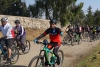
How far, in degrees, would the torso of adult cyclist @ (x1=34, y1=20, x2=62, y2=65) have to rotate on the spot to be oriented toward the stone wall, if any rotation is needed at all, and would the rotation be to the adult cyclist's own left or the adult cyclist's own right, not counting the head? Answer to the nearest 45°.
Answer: approximately 135° to the adult cyclist's own right

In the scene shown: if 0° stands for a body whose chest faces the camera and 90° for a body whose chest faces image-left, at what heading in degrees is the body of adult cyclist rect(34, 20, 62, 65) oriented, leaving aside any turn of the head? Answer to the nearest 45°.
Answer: approximately 45°

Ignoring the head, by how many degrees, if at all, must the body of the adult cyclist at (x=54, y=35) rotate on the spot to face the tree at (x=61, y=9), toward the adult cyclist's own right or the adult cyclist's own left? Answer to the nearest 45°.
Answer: approximately 135° to the adult cyclist's own right

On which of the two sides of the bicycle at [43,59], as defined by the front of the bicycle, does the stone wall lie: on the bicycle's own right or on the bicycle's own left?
on the bicycle's own right

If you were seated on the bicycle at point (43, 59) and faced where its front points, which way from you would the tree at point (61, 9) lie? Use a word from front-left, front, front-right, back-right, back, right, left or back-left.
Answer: back-right

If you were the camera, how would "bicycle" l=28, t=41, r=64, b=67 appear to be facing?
facing the viewer and to the left of the viewer
